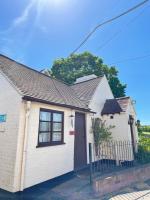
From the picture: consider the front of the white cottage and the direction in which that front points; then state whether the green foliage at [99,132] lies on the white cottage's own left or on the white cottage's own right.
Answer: on the white cottage's own left

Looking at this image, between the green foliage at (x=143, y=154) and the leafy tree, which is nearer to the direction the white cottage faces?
the green foliage

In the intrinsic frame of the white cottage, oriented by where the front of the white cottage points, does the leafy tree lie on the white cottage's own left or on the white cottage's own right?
on the white cottage's own left

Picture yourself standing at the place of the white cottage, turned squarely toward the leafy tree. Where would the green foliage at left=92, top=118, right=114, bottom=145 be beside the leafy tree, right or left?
right

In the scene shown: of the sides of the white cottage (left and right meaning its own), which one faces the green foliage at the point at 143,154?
left

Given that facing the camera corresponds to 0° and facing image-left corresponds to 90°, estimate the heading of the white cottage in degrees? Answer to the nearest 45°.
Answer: approximately 315°
